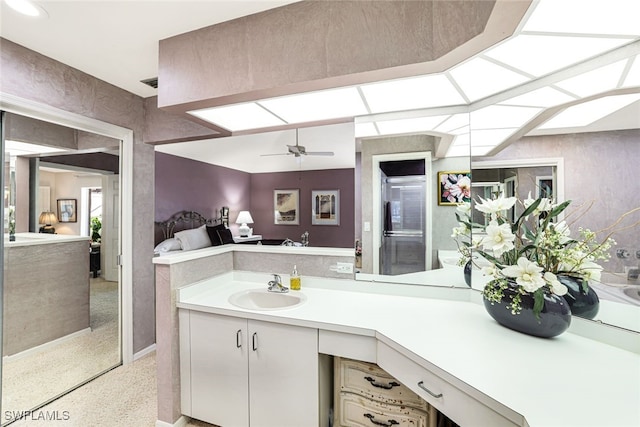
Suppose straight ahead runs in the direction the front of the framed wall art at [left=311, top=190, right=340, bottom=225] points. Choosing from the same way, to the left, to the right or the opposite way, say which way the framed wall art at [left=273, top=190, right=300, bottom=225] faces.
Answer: the same way

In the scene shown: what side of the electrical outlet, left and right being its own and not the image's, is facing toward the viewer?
front

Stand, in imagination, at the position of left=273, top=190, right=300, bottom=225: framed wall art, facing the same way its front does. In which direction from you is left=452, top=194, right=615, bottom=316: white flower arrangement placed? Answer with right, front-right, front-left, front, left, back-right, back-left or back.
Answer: front

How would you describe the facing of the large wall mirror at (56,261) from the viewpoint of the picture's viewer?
facing the viewer and to the right of the viewer

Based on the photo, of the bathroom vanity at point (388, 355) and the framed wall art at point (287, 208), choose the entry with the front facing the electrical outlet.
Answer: the framed wall art

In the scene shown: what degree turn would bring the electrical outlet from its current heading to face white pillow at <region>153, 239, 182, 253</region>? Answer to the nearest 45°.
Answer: approximately 135° to its right

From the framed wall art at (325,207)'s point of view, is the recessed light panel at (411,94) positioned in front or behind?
in front

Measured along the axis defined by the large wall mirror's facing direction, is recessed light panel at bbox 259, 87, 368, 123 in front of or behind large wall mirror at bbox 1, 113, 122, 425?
in front

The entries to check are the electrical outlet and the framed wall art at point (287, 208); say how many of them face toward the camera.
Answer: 2

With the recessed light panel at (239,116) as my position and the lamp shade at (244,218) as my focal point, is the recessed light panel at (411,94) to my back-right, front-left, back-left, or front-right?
back-right

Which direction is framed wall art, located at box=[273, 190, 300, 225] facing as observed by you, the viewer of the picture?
facing the viewer

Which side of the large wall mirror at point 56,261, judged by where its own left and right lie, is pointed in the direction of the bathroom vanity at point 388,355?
front

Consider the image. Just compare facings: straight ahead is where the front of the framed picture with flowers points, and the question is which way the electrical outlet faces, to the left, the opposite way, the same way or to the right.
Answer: the same way
